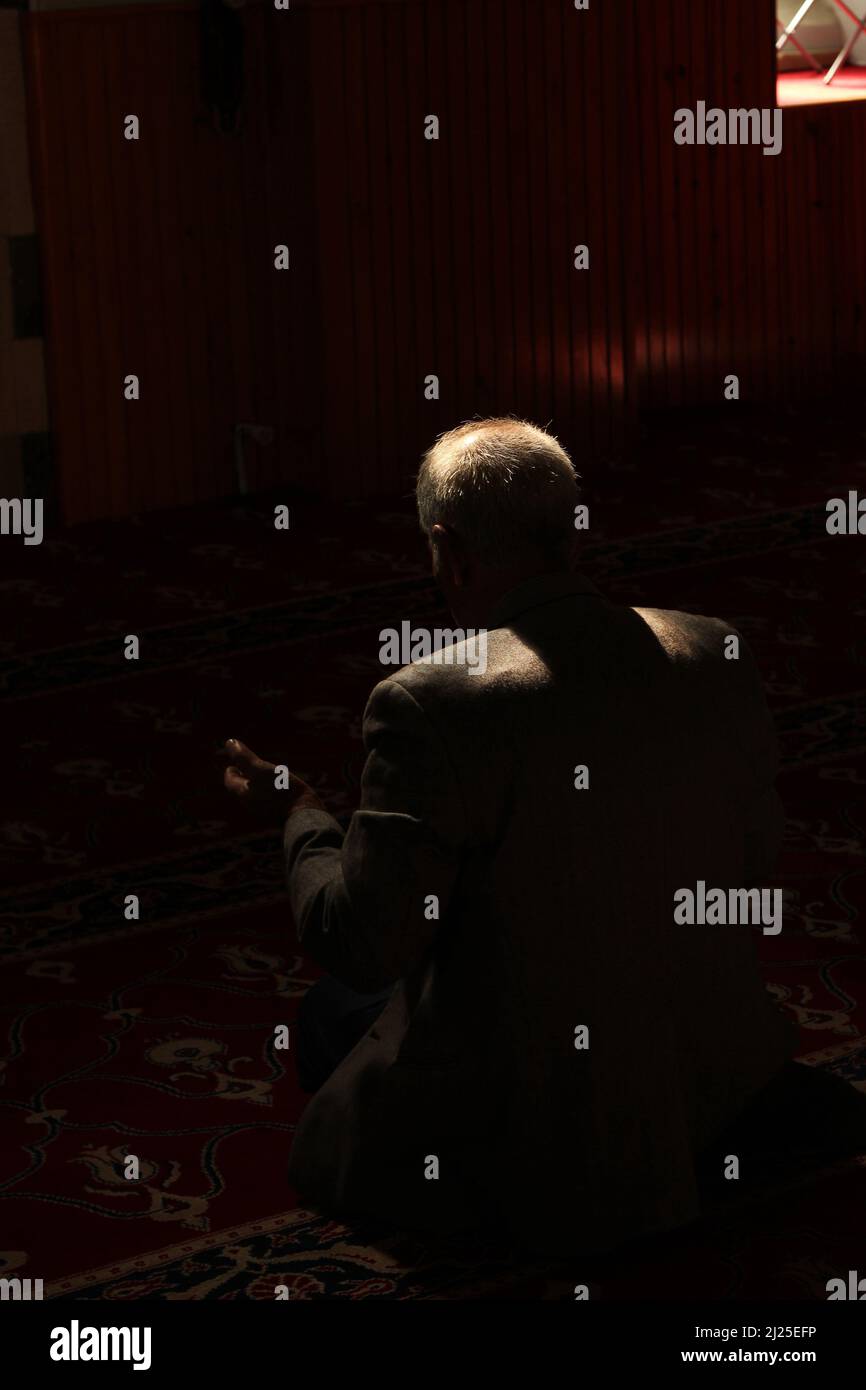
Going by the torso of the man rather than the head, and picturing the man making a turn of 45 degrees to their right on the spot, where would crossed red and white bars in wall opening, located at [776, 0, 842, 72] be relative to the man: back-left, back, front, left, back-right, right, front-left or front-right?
front

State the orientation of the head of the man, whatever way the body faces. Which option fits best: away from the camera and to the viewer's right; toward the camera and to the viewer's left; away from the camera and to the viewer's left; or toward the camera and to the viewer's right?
away from the camera and to the viewer's left

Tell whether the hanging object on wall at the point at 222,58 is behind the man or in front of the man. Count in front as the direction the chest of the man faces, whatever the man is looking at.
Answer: in front

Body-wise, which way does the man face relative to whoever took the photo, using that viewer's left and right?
facing away from the viewer and to the left of the viewer
